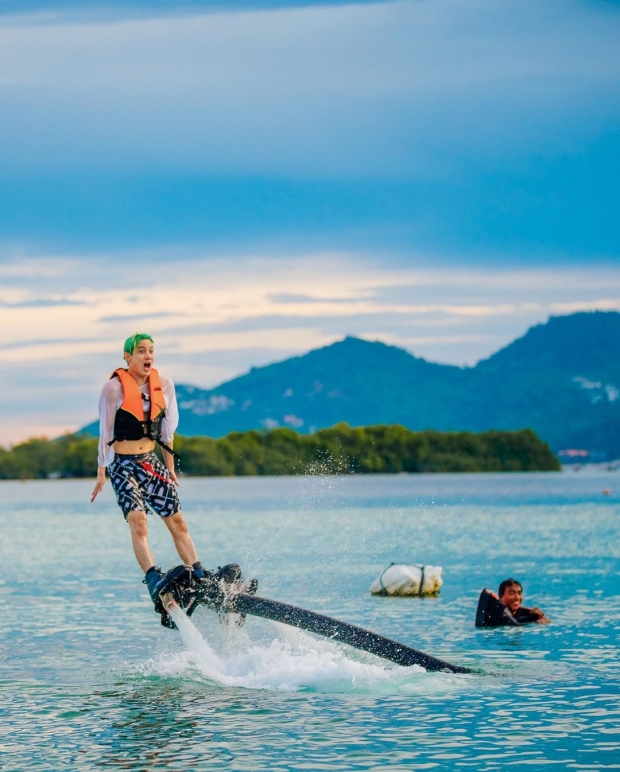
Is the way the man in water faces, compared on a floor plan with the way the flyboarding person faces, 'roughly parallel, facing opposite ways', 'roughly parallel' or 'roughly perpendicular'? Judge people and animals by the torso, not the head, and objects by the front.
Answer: roughly parallel

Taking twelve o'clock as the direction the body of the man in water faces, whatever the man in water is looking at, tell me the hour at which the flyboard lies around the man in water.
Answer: The flyboard is roughly at 2 o'clock from the man in water.

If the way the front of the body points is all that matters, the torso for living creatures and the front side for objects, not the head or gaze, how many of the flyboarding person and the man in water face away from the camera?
0

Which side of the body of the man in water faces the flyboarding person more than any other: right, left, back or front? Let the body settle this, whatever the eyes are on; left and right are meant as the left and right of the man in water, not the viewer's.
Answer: right

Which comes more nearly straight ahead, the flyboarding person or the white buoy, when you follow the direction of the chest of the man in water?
the flyboarding person

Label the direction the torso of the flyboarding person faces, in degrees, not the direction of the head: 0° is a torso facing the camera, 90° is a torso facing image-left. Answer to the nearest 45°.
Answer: approximately 315°

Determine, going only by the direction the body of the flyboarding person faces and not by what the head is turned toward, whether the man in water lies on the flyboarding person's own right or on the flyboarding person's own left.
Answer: on the flyboarding person's own left

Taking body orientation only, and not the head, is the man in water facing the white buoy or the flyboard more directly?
the flyboard
